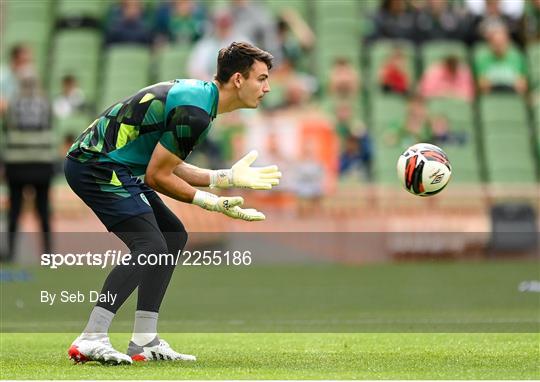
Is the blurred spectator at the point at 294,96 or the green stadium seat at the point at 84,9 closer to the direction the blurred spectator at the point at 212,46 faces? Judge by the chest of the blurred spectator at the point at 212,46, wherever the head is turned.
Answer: the blurred spectator

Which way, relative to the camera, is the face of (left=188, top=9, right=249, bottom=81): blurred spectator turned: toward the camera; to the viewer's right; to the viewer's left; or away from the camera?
toward the camera

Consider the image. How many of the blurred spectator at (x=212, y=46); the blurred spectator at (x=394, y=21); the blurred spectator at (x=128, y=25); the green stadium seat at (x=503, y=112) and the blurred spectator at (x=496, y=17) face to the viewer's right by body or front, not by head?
0

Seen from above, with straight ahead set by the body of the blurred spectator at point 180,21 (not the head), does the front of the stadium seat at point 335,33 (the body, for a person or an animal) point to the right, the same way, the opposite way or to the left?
the same way

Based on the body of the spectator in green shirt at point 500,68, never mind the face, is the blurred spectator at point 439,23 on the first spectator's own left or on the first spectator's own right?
on the first spectator's own right

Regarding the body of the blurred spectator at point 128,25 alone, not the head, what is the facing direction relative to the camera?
toward the camera

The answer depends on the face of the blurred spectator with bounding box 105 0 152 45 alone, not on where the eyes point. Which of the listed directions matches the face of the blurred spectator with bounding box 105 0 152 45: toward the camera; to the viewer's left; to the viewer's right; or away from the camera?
toward the camera

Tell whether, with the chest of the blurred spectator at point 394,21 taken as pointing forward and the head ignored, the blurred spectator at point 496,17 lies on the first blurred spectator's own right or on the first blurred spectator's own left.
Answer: on the first blurred spectator's own left

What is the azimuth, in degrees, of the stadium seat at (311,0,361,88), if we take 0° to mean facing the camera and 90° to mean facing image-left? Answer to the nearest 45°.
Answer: approximately 0°

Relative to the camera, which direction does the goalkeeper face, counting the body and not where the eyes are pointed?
to the viewer's right

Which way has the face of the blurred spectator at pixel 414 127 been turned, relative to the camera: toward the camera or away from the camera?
toward the camera

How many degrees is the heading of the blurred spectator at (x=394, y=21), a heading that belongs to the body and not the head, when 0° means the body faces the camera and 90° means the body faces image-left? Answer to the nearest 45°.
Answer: approximately 0°

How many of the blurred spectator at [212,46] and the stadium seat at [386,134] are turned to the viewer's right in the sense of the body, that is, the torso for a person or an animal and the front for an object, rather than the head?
0

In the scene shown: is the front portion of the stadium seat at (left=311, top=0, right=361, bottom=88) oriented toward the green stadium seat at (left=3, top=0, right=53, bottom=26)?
no

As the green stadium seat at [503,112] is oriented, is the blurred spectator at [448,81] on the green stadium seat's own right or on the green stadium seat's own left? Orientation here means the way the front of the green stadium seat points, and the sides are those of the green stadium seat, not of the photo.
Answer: on the green stadium seat's own right

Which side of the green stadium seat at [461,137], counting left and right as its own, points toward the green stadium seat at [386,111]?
right

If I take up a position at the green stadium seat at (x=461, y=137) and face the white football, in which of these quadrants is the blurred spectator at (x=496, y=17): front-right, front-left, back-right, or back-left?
back-left

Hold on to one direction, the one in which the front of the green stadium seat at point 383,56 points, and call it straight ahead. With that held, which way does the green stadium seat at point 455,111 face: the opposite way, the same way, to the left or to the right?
the same way
